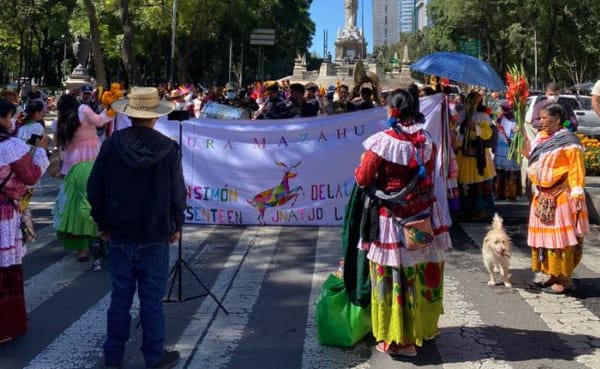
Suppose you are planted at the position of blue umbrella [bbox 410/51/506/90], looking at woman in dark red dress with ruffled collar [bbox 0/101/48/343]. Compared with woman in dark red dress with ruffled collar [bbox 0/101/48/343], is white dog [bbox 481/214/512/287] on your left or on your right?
left

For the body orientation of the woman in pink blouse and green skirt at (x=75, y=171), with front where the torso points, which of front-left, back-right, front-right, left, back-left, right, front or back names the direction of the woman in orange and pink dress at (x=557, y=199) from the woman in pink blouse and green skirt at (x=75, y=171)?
right

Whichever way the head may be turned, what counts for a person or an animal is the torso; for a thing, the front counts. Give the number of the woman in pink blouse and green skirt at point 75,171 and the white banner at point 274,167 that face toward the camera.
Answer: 1

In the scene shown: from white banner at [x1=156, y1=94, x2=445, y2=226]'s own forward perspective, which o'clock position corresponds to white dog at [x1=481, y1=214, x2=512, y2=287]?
The white dog is roughly at 11 o'clock from the white banner.

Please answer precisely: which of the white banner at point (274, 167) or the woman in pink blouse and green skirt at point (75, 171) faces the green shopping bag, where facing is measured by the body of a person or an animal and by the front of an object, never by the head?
the white banner

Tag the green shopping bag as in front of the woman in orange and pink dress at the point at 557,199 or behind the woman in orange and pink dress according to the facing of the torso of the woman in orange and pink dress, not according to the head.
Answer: in front

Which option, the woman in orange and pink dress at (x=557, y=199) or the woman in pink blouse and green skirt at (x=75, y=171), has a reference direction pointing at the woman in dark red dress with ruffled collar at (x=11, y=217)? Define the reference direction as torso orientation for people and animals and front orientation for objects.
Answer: the woman in orange and pink dress at (x=557, y=199)

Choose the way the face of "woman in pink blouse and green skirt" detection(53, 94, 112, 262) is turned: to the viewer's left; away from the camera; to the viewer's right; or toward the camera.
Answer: away from the camera

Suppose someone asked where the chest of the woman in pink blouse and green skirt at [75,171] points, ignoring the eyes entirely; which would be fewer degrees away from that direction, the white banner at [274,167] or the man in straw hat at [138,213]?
the white banner

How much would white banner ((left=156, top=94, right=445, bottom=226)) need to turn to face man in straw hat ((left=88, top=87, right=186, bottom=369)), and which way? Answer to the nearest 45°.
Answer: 0° — it already faces them

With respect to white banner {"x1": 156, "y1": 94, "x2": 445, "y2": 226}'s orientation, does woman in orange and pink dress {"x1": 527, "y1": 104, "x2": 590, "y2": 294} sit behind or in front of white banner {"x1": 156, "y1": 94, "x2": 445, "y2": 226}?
in front

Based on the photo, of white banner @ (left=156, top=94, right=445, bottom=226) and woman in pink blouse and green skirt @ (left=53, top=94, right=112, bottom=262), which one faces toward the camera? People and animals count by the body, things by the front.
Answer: the white banner

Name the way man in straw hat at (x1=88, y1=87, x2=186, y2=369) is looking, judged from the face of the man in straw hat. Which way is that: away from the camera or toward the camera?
away from the camera

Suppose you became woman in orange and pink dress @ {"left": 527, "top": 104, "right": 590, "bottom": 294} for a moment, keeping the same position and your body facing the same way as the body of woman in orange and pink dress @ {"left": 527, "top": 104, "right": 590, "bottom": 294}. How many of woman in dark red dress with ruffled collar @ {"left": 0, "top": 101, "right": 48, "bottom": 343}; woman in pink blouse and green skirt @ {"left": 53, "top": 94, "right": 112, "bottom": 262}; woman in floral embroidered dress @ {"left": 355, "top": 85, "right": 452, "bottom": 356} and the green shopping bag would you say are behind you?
0

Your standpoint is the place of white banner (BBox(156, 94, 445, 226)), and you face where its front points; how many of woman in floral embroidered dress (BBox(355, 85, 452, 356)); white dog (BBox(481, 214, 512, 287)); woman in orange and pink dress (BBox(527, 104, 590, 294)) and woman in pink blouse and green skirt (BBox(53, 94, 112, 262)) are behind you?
0

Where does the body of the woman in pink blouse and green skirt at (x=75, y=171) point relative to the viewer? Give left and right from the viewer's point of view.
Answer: facing away from the viewer and to the right of the viewer

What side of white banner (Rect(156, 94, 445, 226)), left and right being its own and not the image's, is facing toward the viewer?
front

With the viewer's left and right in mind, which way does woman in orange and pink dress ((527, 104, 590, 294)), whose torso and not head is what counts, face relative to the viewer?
facing the viewer and to the left of the viewer
